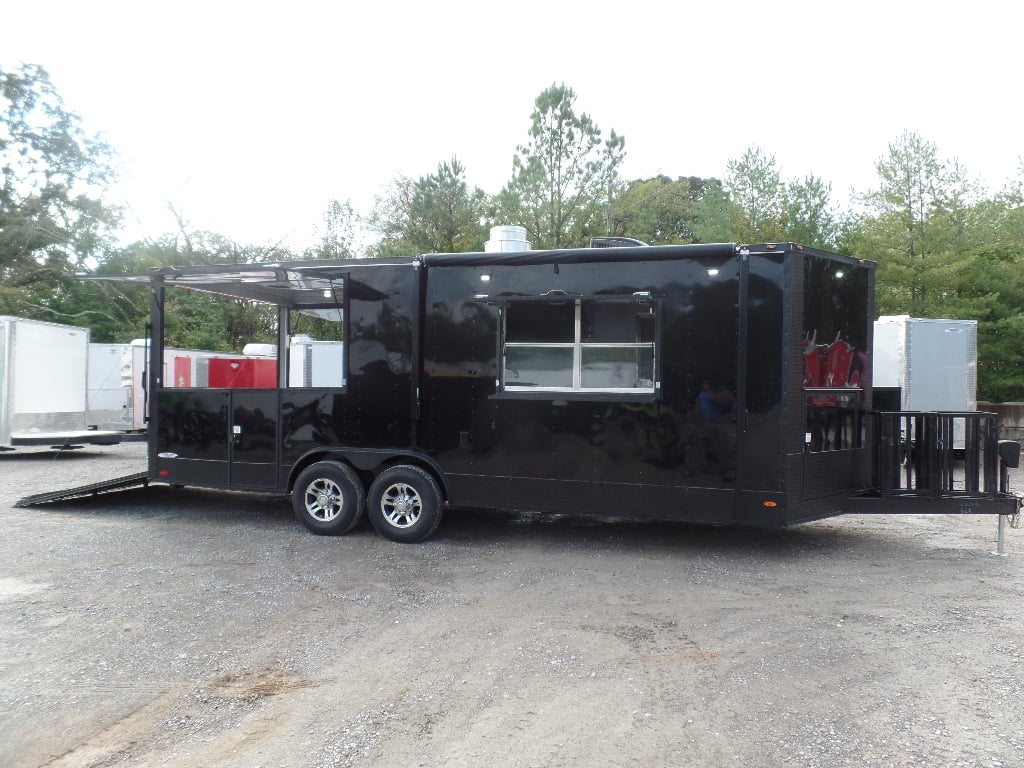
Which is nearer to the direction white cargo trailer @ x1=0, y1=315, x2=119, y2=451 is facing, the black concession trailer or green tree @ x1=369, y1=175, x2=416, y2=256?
the black concession trailer

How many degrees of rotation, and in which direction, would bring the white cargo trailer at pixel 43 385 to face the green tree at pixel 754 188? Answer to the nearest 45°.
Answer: approximately 45° to its left

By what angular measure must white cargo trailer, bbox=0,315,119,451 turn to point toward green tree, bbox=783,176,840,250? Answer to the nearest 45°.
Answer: approximately 45° to its left

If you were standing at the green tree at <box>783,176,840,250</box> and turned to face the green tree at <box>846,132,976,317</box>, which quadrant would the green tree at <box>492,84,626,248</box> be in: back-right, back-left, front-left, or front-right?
back-right

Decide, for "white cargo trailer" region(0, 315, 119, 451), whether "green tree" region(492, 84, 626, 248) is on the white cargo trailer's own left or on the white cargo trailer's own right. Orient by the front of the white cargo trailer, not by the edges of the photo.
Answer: on the white cargo trailer's own left

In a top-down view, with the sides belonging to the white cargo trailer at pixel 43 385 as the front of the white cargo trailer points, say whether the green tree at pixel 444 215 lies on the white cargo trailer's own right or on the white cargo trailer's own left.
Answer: on the white cargo trailer's own left

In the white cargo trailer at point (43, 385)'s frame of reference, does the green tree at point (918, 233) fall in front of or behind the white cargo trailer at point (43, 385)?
in front

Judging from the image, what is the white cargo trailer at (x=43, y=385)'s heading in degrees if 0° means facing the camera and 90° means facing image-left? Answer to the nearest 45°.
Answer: approximately 315°

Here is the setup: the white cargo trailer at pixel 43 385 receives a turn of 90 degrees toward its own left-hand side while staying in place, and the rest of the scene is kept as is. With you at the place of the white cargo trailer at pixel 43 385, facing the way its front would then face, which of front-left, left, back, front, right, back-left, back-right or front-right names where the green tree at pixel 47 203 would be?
front-left

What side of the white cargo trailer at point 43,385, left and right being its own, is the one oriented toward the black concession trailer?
front

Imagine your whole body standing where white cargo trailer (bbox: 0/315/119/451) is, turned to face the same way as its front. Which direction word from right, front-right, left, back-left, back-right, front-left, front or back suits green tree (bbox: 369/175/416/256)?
left

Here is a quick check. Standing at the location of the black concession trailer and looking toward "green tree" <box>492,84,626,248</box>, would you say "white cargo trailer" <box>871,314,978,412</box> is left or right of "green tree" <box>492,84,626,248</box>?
right
